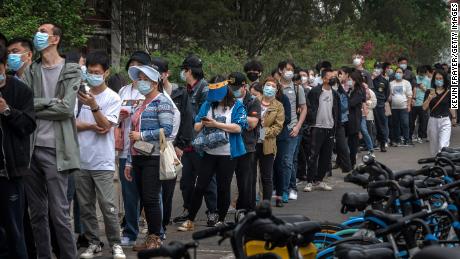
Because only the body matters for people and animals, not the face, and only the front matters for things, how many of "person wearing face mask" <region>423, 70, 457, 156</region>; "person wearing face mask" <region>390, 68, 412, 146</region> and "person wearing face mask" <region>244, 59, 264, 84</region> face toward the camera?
3

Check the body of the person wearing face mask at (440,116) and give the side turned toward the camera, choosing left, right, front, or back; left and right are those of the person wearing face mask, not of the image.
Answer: front

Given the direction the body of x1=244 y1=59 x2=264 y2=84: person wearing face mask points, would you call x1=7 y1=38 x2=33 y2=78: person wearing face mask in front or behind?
in front

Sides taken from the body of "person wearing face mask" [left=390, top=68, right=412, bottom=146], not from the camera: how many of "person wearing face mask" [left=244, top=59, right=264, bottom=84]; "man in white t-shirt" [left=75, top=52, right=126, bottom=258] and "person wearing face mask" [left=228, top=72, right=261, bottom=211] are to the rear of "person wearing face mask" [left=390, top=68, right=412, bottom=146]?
0

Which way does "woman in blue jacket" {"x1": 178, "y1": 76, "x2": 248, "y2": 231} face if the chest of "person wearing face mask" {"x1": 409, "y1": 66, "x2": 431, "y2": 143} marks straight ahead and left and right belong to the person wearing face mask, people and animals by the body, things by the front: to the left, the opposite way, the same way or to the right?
the same way

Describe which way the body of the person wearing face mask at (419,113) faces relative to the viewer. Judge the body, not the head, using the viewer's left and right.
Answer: facing the viewer and to the left of the viewer

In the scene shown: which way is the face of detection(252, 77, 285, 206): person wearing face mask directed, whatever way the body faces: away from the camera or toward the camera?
toward the camera

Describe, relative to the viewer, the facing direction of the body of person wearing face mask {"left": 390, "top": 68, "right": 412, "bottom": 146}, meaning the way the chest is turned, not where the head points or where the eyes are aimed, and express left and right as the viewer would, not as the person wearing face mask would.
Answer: facing the viewer

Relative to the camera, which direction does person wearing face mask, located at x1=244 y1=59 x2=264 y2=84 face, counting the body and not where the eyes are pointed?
toward the camera

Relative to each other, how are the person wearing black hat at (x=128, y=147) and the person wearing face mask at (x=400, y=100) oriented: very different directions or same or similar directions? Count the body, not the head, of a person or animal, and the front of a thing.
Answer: same or similar directions

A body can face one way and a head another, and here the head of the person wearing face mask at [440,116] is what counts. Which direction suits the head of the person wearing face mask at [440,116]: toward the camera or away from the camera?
toward the camera

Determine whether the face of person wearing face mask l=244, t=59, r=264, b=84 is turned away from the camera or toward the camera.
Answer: toward the camera

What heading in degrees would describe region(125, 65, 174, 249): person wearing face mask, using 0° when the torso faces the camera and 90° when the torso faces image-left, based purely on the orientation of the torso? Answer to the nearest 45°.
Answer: approximately 45°
